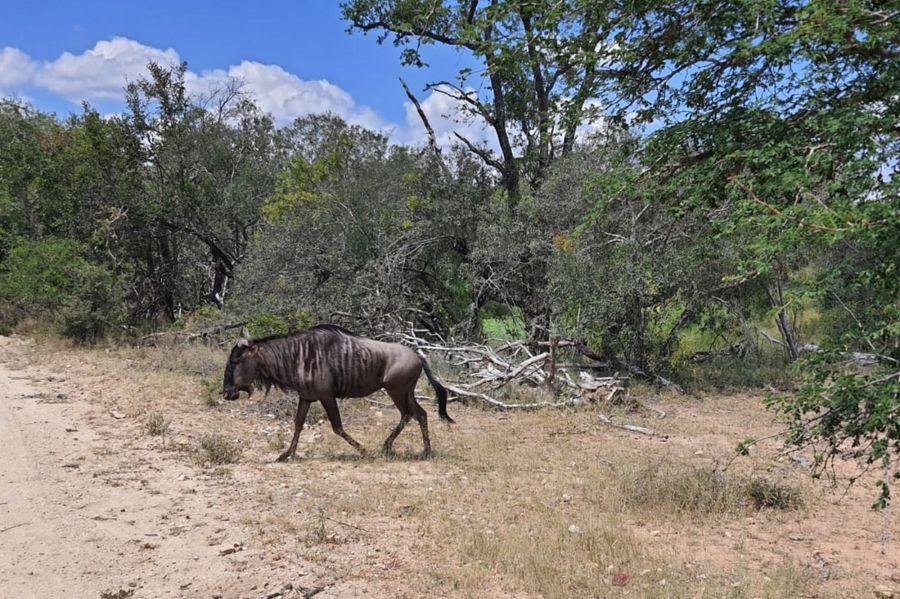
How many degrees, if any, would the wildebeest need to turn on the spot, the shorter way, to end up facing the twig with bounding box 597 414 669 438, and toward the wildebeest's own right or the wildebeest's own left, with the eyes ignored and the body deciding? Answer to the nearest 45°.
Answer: approximately 180°

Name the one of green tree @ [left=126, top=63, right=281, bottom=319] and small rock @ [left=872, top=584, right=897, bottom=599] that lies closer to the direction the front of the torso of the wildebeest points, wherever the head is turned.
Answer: the green tree

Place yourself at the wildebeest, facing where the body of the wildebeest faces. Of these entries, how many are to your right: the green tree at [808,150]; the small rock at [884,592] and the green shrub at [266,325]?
1

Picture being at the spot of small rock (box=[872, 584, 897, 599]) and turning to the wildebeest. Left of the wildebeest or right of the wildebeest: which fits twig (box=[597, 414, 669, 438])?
right

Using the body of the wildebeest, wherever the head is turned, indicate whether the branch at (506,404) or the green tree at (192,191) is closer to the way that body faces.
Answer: the green tree

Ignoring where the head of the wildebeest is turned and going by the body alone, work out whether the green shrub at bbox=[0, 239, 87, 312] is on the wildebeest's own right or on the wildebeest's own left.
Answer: on the wildebeest's own right

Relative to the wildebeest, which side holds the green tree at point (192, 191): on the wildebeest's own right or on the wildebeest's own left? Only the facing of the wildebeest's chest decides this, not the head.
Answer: on the wildebeest's own right

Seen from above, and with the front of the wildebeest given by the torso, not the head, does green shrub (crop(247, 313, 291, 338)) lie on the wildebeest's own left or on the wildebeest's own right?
on the wildebeest's own right

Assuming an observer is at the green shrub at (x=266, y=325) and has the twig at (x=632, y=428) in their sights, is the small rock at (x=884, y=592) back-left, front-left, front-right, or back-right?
front-right

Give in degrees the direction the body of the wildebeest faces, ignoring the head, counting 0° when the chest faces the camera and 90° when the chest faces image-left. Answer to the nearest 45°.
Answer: approximately 90°
